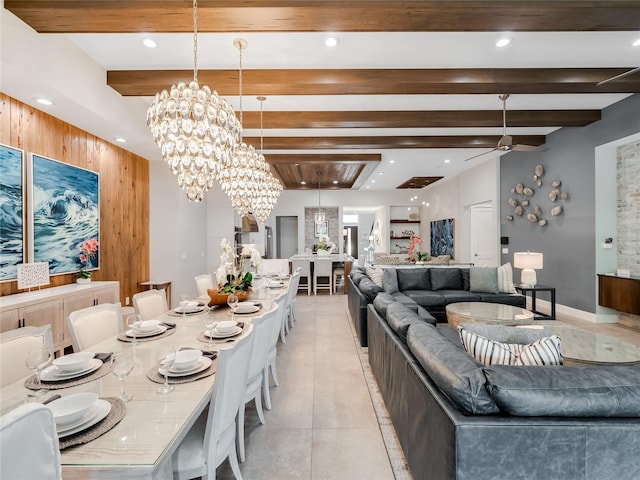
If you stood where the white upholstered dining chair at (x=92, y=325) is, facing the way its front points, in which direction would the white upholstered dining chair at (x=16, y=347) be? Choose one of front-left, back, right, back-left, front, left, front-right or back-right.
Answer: right

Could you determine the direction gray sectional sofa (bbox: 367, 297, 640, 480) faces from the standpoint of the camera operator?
facing away from the viewer and to the right of the viewer

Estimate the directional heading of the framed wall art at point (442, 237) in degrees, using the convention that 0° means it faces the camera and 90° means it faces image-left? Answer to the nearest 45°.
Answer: approximately 45°

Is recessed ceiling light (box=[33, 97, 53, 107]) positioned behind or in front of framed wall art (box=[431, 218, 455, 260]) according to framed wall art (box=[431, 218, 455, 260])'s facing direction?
in front

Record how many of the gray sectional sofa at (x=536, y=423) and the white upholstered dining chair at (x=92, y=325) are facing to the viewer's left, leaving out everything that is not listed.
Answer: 0

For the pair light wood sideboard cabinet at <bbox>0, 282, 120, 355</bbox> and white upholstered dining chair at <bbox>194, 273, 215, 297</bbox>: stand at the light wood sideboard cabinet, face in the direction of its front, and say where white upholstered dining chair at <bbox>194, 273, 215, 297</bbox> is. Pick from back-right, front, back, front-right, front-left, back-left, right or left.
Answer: front-left

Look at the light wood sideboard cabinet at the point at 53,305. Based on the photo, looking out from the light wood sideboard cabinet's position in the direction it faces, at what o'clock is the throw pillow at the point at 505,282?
The throw pillow is roughly at 11 o'clock from the light wood sideboard cabinet.

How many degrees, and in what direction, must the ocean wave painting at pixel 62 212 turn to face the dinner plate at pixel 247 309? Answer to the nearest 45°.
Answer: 0° — it already faces it

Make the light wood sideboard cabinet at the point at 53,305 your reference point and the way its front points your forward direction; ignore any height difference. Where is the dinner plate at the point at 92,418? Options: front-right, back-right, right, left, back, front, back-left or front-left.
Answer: front-right

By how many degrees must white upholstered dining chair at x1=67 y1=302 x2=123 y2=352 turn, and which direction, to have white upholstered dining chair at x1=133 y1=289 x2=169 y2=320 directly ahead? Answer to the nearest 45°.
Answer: approximately 90° to its left
